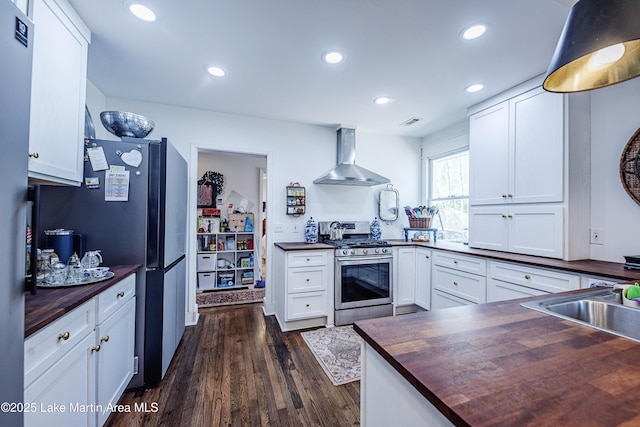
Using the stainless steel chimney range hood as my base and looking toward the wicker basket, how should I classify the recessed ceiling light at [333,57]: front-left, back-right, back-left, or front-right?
back-right

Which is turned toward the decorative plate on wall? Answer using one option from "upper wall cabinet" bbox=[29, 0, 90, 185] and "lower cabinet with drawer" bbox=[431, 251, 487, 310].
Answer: the upper wall cabinet

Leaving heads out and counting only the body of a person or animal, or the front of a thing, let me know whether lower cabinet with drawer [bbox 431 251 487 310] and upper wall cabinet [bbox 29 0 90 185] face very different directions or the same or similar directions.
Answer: very different directions

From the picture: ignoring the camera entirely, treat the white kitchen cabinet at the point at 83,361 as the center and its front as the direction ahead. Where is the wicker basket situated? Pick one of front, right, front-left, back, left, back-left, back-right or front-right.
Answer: front-left

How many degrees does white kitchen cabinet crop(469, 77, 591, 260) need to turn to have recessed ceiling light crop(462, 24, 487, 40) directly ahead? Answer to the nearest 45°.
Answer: approximately 45° to its left

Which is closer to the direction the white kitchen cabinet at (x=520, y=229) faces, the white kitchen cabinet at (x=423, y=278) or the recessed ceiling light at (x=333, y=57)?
the recessed ceiling light

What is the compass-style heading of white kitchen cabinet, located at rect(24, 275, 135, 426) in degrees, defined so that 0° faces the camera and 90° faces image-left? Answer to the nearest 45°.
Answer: approximately 315°

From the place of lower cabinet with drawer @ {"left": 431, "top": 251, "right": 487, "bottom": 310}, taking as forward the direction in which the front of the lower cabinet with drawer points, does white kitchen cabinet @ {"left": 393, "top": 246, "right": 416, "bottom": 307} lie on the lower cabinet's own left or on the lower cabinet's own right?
on the lower cabinet's own right

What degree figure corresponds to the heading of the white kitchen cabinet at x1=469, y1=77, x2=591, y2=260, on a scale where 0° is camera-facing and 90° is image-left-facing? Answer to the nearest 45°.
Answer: approximately 45°

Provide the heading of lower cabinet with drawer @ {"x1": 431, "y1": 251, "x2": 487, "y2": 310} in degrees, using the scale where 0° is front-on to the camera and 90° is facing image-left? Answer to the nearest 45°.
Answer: approximately 45°
